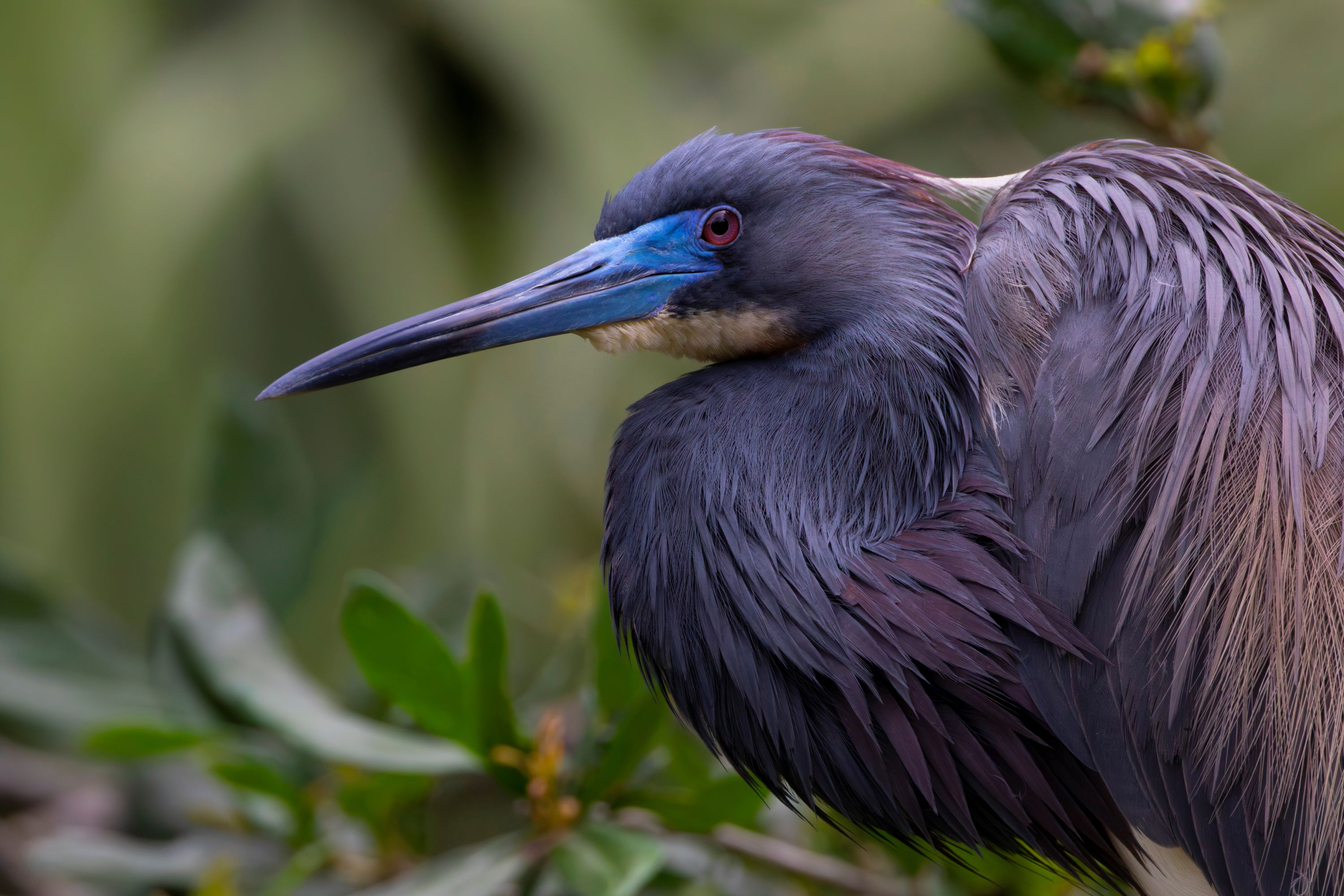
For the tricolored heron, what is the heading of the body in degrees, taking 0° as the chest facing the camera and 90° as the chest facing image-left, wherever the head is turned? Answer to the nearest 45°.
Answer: approximately 90°

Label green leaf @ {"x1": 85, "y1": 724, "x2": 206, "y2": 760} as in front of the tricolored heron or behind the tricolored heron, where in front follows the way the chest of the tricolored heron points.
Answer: in front

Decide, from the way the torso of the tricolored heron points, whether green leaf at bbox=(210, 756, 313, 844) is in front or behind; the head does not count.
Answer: in front
